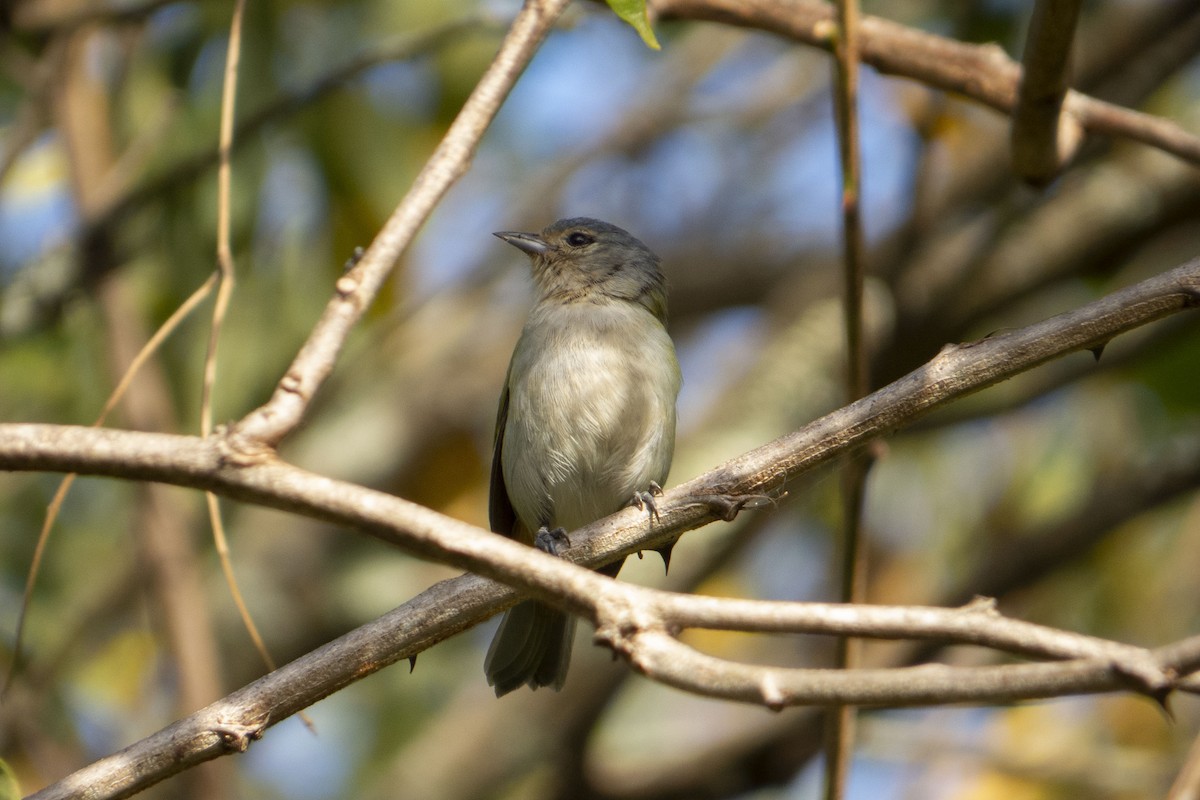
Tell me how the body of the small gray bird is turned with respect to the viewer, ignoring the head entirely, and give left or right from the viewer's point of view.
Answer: facing the viewer
